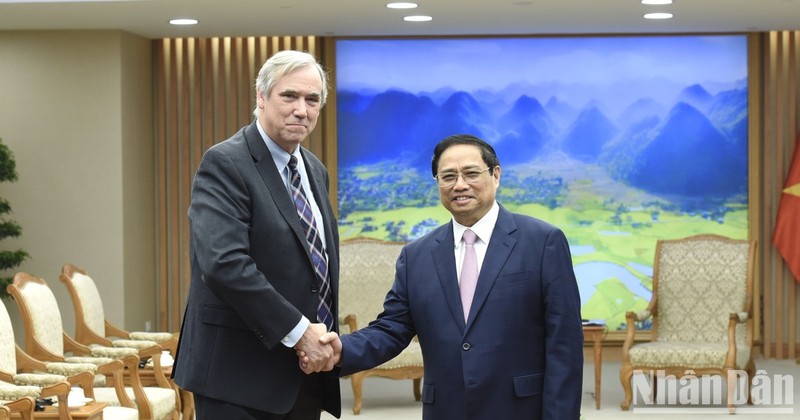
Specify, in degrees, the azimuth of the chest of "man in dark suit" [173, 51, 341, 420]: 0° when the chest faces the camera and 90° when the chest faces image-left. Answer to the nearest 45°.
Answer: approximately 315°

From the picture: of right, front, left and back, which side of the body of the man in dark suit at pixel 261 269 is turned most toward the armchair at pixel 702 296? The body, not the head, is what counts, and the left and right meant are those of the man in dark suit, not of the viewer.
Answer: left

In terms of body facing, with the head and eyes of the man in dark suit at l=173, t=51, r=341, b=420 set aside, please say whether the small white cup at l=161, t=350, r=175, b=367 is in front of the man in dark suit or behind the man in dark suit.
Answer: behind

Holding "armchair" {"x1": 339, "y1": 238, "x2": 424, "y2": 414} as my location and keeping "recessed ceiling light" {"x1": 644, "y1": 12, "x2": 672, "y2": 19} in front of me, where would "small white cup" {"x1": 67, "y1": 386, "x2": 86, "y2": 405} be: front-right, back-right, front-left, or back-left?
back-right

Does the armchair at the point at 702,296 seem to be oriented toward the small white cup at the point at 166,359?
yes

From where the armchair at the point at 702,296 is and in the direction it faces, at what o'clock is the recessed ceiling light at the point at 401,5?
The recessed ceiling light is roughly at 1 o'clock from the armchair.

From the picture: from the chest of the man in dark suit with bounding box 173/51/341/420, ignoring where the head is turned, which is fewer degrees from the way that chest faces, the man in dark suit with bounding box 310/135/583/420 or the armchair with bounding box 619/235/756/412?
the man in dark suit

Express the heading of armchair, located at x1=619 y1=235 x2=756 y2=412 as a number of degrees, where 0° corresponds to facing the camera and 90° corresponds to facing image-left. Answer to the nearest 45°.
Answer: approximately 45°

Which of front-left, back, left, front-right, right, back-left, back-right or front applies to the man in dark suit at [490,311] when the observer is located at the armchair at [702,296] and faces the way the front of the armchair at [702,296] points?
front-left
